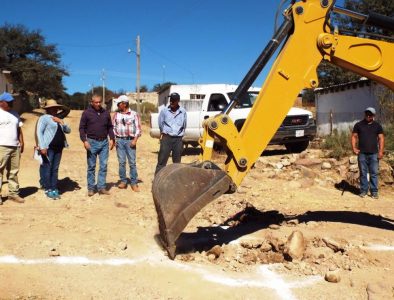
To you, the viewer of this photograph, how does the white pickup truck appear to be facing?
facing the viewer and to the right of the viewer

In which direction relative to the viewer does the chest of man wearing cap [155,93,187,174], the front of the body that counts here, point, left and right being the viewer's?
facing the viewer

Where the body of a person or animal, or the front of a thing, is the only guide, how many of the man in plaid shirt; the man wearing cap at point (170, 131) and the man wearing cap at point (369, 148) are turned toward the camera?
3

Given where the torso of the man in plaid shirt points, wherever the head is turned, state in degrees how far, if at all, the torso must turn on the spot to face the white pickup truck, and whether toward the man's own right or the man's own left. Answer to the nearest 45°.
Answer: approximately 135° to the man's own left

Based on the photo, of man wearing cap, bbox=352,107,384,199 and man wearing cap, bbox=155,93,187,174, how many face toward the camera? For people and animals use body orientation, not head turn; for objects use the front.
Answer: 2

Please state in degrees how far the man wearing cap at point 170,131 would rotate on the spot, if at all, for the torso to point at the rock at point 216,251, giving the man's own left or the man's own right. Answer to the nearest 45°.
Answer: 0° — they already face it

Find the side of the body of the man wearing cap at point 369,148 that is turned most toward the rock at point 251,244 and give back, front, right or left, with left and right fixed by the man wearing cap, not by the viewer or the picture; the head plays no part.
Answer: front

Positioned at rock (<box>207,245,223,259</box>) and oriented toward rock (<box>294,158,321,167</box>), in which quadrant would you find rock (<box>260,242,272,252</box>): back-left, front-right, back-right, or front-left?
front-right

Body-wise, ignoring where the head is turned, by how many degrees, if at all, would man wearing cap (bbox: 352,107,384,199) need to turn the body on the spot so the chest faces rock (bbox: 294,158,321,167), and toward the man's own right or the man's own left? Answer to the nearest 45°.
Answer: approximately 135° to the man's own right

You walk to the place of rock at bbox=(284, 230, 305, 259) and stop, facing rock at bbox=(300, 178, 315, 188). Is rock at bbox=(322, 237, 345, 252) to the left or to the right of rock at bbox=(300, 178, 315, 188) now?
right

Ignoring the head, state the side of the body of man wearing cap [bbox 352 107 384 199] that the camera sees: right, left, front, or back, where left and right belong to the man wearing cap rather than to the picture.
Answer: front

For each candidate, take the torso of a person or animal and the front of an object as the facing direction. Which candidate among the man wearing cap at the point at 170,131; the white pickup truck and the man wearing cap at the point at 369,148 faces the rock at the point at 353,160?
the white pickup truck

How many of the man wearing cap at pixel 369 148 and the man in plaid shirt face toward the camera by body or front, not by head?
2

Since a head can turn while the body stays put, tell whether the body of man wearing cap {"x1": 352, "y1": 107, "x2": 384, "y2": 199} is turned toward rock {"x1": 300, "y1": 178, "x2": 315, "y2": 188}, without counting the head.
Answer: no
